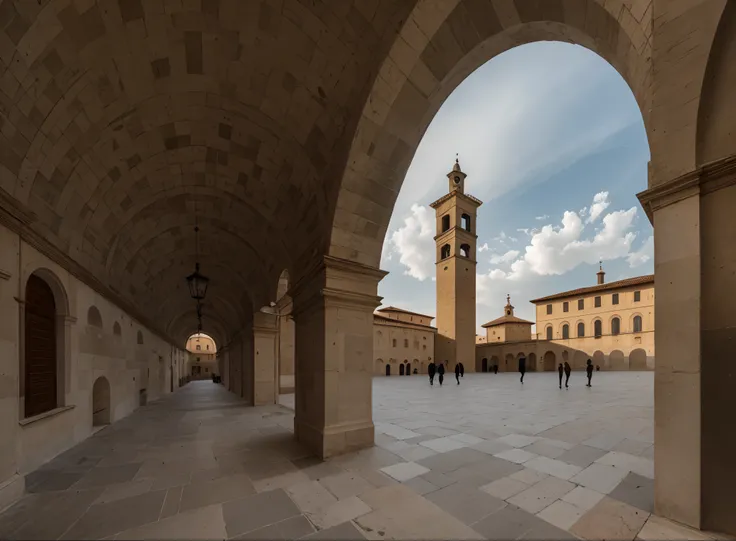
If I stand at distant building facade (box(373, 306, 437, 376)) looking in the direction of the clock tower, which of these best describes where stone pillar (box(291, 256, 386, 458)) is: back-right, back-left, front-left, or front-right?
back-right

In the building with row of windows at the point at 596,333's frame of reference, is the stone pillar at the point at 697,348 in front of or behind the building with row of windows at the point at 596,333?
in front

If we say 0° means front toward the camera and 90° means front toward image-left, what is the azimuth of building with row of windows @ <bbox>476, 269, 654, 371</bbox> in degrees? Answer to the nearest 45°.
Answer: approximately 45°

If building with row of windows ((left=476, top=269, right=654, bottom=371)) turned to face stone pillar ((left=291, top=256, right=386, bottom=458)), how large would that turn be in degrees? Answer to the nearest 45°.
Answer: approximately 45° to its left
